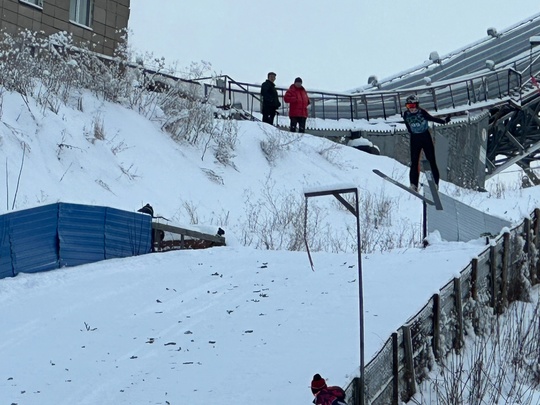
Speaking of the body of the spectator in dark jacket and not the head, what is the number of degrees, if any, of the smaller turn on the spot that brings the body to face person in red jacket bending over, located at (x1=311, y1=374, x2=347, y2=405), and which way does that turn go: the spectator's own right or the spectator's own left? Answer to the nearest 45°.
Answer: approximately 45° to the spectator's own right

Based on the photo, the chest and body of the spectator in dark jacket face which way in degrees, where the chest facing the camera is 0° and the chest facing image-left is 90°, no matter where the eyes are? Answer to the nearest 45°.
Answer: approximately 315°

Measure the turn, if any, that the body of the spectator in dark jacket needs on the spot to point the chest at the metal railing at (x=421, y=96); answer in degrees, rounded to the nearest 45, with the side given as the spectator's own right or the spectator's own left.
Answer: approximately 90° to the spectator's own left

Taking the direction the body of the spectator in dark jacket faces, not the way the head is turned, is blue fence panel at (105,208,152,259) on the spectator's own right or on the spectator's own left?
on the spectator's own right

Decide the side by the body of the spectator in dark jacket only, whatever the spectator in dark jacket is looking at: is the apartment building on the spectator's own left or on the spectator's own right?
on the spectator's own right

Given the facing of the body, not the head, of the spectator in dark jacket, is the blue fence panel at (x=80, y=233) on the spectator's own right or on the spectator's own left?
on the spectator's own right
